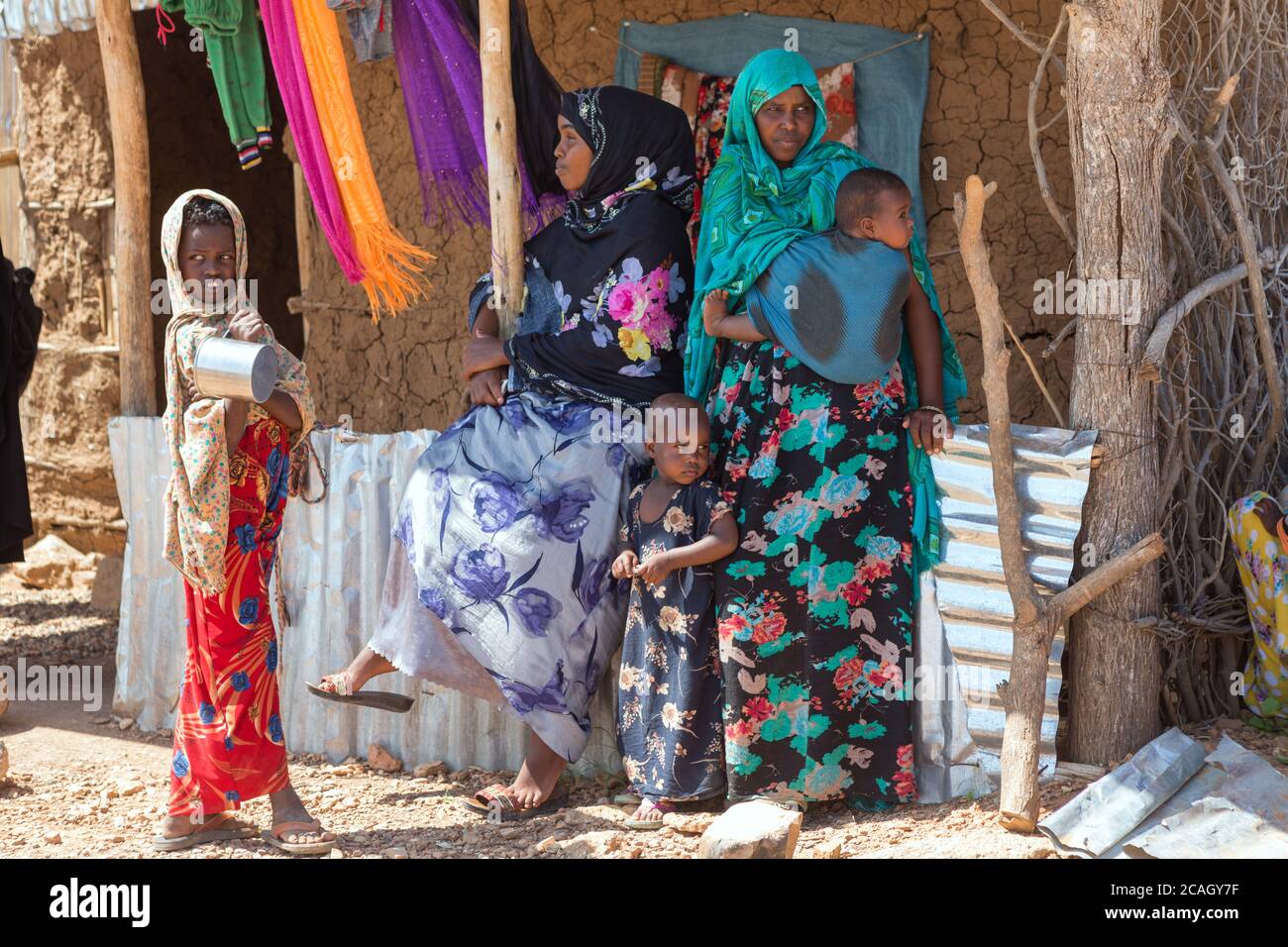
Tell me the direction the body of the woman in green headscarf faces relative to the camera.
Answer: toward the camera

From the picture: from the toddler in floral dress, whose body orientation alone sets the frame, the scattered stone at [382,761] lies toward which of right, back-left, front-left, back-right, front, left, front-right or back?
right

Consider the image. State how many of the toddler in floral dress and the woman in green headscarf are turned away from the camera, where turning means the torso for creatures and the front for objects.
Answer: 0

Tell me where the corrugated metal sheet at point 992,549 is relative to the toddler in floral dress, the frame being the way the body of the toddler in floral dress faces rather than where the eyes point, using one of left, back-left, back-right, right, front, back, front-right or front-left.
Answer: back-left

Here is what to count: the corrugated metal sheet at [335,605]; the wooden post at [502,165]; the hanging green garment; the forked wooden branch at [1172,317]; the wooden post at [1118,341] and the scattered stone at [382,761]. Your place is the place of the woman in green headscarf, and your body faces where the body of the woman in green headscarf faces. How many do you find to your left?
2

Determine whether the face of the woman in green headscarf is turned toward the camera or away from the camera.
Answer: toward the camera

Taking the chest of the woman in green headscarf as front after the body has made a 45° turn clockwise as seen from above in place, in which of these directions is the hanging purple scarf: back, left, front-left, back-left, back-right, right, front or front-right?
right

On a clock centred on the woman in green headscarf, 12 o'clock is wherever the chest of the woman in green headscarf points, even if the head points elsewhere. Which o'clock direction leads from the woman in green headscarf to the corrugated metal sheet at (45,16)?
The corrugated metal sheet is roughly at 4 o'clock from the woman in green headscarf.

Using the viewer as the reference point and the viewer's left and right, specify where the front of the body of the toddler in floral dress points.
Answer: facing the viewer and to the left of the viewer

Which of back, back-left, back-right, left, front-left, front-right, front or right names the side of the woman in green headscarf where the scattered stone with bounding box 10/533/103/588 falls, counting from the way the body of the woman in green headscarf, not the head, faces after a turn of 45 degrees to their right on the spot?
right

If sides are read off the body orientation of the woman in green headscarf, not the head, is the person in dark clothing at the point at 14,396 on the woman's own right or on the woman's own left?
on the woman's own right
